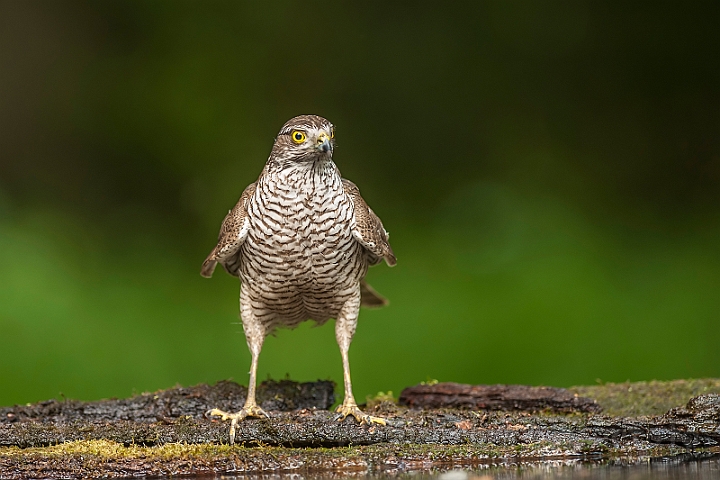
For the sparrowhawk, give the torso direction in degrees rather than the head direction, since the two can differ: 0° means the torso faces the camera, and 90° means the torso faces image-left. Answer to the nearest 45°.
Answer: approximately 0°
